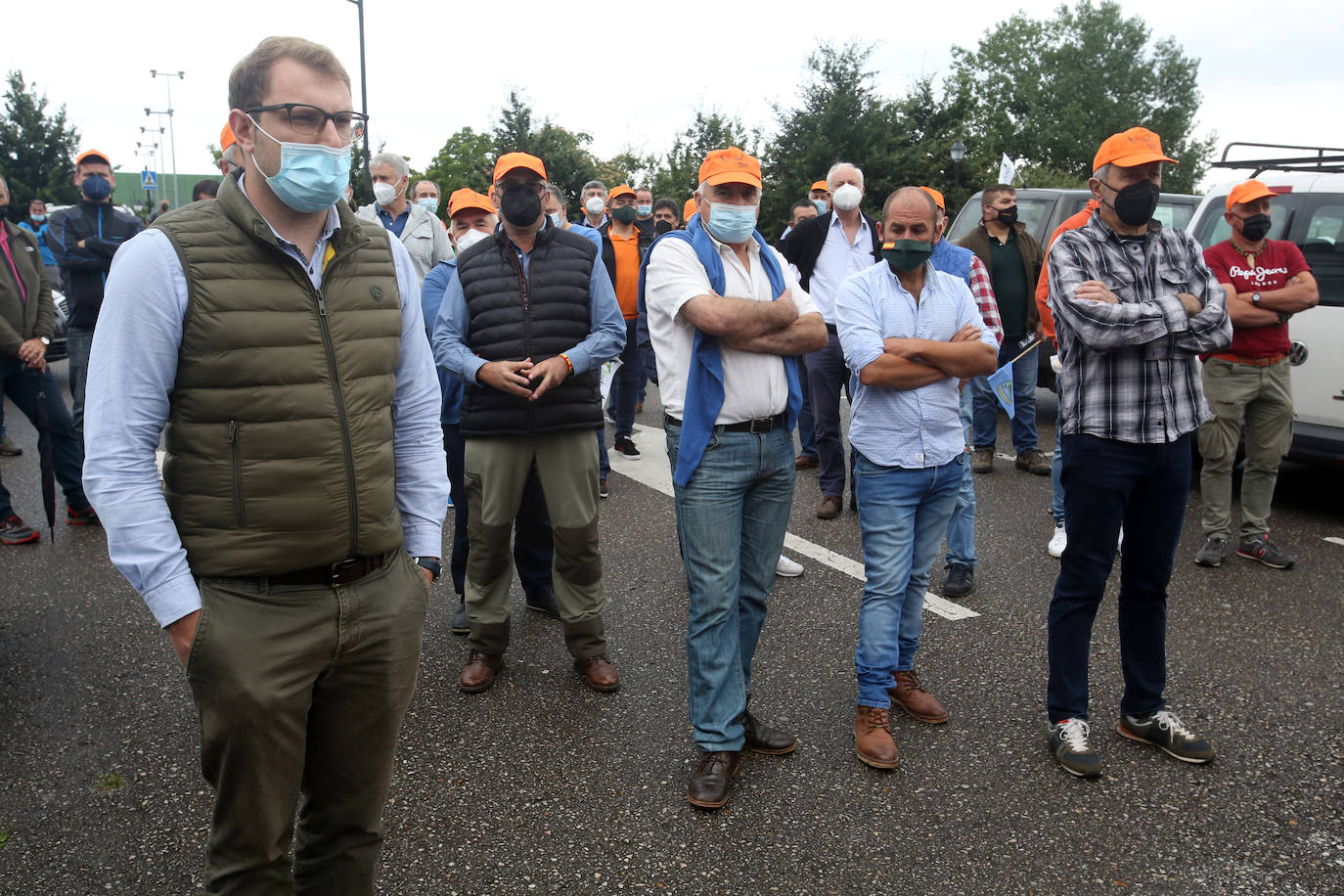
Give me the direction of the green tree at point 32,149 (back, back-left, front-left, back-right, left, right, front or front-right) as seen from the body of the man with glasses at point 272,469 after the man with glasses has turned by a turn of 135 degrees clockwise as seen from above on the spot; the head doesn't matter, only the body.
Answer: right

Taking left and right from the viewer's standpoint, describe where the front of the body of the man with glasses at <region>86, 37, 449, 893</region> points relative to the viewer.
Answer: facing the viewer and to the right of the viewer

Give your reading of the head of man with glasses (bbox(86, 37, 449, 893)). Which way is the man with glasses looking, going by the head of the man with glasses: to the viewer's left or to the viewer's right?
to the viewer's right
